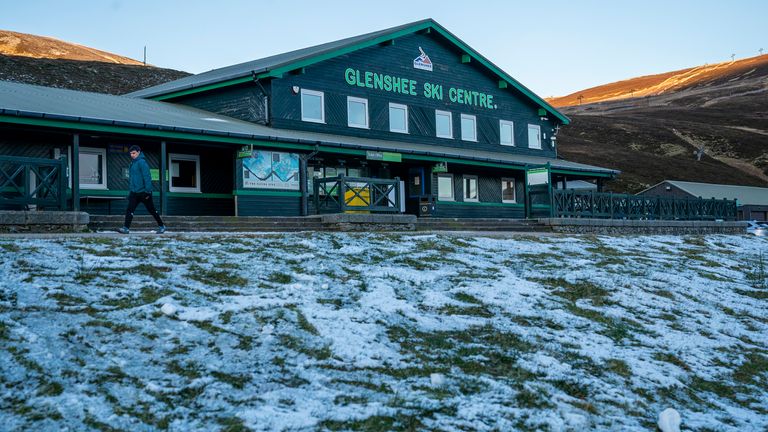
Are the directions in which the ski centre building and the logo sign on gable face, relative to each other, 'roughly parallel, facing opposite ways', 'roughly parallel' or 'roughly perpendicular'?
roughly parallel

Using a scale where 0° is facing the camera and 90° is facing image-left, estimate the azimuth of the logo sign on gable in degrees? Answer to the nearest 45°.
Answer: approximately 315°

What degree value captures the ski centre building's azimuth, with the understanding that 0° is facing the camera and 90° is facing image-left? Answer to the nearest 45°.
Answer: approximately 315°

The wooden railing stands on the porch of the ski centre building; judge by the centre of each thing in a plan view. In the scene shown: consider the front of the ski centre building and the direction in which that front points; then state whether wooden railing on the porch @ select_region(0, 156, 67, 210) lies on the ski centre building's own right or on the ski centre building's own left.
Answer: on the ski centre building's own right

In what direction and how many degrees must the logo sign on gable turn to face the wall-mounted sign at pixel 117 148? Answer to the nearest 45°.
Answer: approximately 90° to its right
